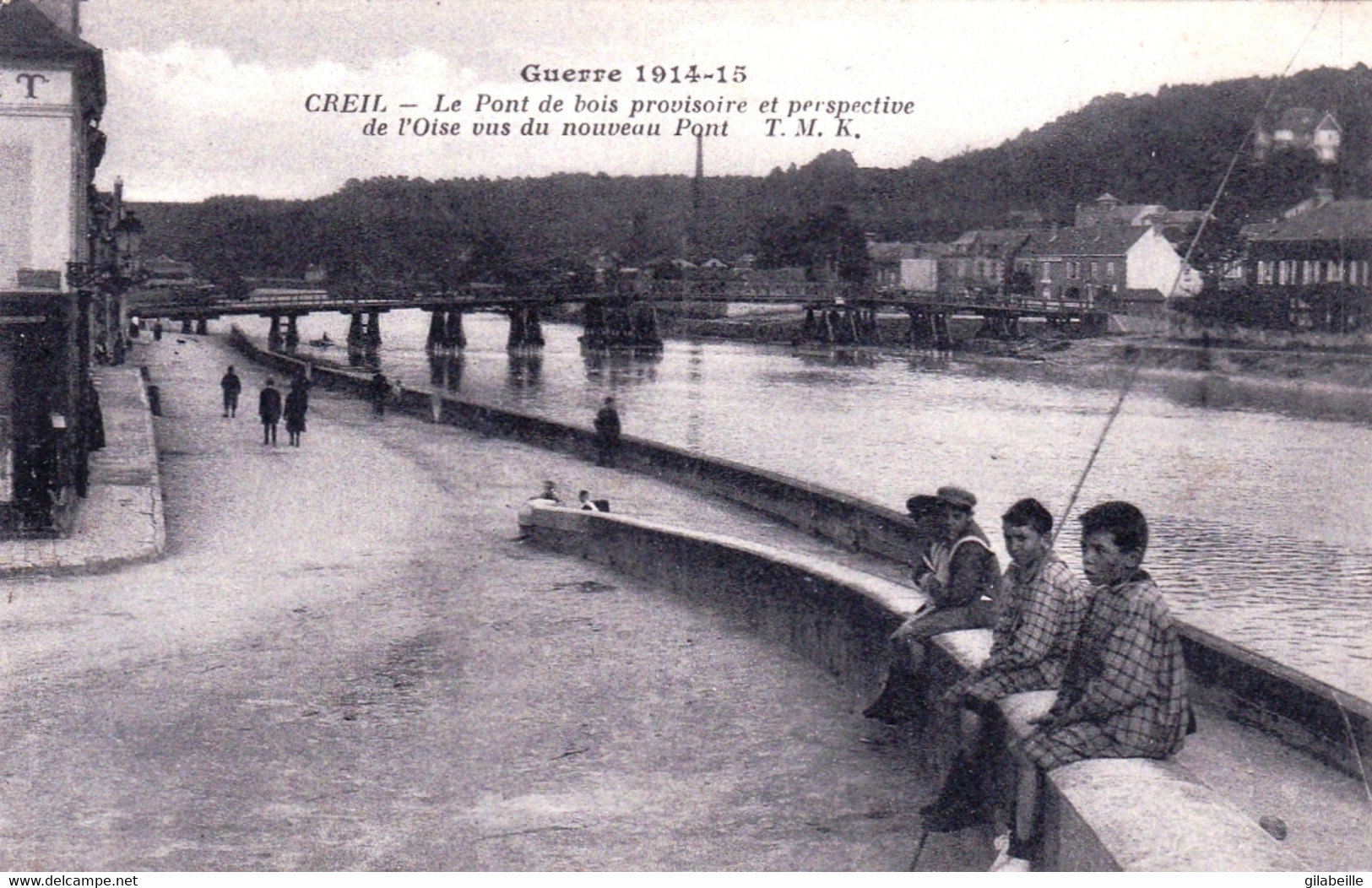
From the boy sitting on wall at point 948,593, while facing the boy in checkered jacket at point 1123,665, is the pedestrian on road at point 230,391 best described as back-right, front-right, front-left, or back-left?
back-right

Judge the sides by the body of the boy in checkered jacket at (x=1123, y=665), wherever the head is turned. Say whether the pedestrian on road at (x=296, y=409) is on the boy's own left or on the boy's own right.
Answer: on the boy's own right

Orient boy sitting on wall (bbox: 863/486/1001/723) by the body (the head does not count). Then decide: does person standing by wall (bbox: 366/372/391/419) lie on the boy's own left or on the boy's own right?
on the boy's own right

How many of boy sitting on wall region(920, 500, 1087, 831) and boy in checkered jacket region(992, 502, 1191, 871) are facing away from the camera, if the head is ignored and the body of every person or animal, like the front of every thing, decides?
0

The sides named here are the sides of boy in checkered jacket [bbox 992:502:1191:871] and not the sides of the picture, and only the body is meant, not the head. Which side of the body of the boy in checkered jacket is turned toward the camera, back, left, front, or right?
left

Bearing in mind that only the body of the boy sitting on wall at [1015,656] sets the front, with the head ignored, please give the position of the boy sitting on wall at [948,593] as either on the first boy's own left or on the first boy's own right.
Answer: on the first boy's own right

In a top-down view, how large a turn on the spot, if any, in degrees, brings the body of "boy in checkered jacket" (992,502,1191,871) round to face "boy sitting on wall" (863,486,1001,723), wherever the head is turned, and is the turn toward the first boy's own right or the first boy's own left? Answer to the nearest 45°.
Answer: approximately 90° to the first boy's own right

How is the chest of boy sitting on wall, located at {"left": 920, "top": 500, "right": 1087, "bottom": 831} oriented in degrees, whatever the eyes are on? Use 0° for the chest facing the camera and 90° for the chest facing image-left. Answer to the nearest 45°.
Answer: approximately 45°

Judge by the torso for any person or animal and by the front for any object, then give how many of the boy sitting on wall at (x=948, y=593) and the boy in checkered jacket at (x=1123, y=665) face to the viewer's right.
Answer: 0

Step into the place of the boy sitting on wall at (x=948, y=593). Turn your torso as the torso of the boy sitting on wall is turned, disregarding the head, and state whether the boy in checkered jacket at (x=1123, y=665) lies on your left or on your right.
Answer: on your left

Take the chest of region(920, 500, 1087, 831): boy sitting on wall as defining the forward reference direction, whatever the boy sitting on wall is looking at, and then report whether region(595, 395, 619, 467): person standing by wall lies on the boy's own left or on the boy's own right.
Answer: on the boy's own right
